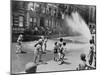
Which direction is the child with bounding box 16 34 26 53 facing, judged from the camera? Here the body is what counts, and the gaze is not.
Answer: to the viewer's right

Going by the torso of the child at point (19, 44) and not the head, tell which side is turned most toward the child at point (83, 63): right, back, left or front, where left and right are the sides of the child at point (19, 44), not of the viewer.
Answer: front
